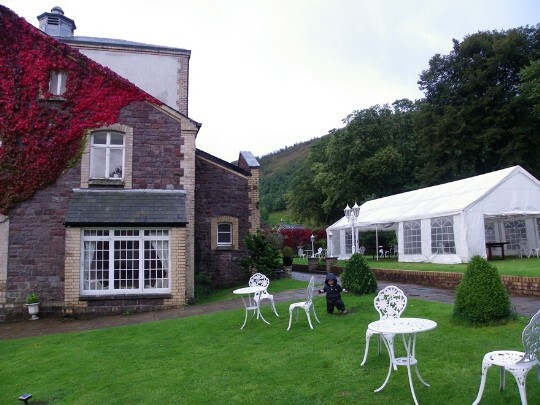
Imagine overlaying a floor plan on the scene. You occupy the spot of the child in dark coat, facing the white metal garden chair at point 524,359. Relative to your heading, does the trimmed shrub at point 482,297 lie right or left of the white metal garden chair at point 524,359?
left

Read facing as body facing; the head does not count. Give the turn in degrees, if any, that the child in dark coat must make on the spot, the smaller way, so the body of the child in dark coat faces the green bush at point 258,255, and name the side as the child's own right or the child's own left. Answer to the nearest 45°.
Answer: approximately 180°

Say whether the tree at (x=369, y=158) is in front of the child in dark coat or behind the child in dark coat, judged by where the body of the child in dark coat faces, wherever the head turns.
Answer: behind

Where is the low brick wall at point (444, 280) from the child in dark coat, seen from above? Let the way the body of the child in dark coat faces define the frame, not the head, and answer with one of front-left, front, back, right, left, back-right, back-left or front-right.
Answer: back-left

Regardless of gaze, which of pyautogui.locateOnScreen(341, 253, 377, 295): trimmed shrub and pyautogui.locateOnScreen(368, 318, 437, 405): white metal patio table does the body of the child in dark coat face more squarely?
the white metal patio table

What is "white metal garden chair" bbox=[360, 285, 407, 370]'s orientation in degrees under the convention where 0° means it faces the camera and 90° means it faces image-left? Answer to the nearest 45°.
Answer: approximately 45°

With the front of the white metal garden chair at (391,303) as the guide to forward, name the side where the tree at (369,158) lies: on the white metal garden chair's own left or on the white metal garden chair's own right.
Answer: on the white metal garden chair's own right

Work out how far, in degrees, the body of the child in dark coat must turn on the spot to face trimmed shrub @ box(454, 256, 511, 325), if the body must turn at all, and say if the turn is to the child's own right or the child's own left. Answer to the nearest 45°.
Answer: approximately 45° to the child's own left

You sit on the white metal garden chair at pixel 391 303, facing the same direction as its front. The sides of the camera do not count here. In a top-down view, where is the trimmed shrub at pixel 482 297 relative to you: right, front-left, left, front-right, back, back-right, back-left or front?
back

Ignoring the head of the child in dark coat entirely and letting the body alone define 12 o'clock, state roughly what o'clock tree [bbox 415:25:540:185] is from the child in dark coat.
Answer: The tree is roughly at 7 o'clock from the child in dark coat.
